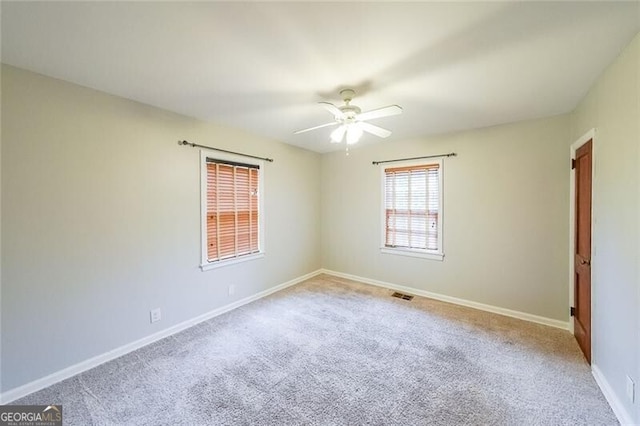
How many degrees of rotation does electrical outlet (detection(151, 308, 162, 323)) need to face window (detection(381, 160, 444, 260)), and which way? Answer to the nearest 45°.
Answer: approximately 45° to its left

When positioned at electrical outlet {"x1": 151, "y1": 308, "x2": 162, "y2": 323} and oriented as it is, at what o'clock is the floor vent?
The floor vent is roughly at 11 o'clock from the electrical outlet.

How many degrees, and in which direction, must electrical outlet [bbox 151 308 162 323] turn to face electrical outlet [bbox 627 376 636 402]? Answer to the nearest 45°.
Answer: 0° — it already faces it

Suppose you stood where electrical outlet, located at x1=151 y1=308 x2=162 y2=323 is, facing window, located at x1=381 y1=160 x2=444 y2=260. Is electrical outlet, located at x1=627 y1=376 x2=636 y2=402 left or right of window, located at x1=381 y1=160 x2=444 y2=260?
right

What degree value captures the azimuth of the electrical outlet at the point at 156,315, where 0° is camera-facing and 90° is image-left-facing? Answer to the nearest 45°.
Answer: approximately 315°
